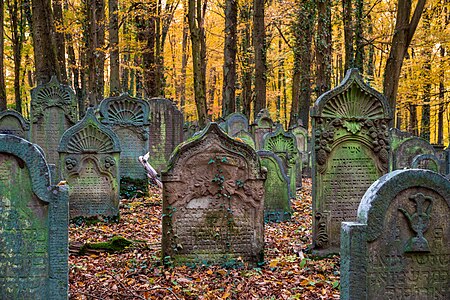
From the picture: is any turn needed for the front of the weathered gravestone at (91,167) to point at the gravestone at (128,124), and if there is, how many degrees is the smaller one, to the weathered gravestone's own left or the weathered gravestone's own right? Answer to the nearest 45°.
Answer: approximately 180°

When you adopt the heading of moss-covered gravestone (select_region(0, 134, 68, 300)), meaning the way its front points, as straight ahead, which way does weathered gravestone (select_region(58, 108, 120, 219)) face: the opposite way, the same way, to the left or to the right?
the same way

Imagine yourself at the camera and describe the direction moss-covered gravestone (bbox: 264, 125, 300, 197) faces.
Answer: facing the viewer

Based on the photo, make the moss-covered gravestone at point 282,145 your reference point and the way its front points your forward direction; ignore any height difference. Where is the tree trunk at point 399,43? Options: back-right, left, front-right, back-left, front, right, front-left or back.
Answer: left

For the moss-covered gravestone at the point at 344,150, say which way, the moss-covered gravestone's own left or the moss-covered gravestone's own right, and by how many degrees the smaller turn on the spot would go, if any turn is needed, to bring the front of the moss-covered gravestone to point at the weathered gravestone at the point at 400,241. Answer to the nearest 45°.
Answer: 0° — it already faces it

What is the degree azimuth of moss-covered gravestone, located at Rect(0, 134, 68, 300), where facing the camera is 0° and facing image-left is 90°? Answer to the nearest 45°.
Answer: approximately 0°

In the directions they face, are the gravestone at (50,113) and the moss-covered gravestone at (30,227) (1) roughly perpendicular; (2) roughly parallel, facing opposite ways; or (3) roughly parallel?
roughly parallel

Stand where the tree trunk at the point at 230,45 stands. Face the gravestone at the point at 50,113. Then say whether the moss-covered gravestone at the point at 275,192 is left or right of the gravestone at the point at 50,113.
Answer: left

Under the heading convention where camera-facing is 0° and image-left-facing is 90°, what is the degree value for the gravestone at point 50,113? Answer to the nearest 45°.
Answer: approximately 0°

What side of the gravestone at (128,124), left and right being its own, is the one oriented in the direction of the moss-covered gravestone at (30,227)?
front

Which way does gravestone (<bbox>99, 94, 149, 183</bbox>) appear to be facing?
toward the camera

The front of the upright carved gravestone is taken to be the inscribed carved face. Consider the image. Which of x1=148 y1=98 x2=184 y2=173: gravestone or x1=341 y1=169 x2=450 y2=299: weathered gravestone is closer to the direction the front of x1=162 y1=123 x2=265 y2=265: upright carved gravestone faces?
the weathered gravestone

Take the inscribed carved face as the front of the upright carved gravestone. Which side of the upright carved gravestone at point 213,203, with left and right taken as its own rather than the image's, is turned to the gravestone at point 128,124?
back

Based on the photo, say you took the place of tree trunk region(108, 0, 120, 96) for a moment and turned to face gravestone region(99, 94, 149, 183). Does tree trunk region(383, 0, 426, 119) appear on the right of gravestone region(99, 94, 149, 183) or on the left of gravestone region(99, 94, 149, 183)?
left

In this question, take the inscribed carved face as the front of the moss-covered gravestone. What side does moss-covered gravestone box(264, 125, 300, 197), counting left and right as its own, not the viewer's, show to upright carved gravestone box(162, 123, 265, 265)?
front

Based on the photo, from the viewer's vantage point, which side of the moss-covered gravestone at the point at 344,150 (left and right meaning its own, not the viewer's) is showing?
front

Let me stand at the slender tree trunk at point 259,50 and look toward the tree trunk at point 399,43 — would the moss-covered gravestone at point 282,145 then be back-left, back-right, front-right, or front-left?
front-right

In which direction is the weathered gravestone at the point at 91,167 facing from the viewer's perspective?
toward the camera
